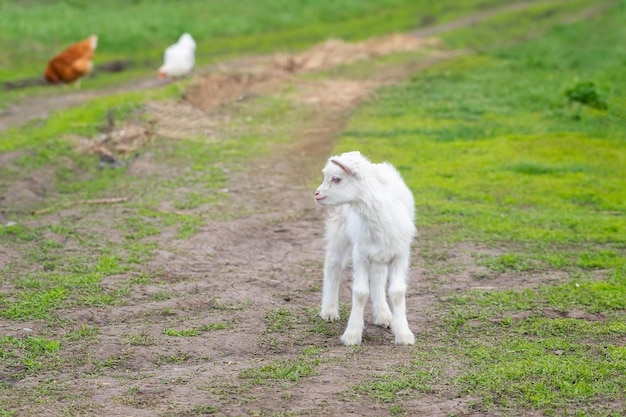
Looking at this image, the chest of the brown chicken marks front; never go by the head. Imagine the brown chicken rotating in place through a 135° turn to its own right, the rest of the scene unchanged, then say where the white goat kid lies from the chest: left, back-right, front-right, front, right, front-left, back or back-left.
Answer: back-right

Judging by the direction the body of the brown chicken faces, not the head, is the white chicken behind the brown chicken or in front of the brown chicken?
behind

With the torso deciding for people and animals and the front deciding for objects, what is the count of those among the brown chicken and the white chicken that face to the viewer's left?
2

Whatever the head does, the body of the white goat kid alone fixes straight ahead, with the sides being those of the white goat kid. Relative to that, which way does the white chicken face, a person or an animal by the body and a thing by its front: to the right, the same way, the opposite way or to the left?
to the right

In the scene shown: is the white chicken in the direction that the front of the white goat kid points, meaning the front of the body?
no

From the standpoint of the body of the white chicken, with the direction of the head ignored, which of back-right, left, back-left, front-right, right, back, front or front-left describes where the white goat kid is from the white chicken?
left

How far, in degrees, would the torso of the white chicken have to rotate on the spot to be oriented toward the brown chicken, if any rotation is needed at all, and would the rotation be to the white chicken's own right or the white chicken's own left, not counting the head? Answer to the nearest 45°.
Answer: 0° — it already faces it

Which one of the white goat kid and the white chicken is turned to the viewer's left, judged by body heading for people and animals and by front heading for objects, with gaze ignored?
the white chicken

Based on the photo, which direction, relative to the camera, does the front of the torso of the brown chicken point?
to the viewer's left

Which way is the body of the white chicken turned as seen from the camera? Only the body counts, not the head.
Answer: to the viewer's left

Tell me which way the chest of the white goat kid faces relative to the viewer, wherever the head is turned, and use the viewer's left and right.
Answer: facing the viewer
